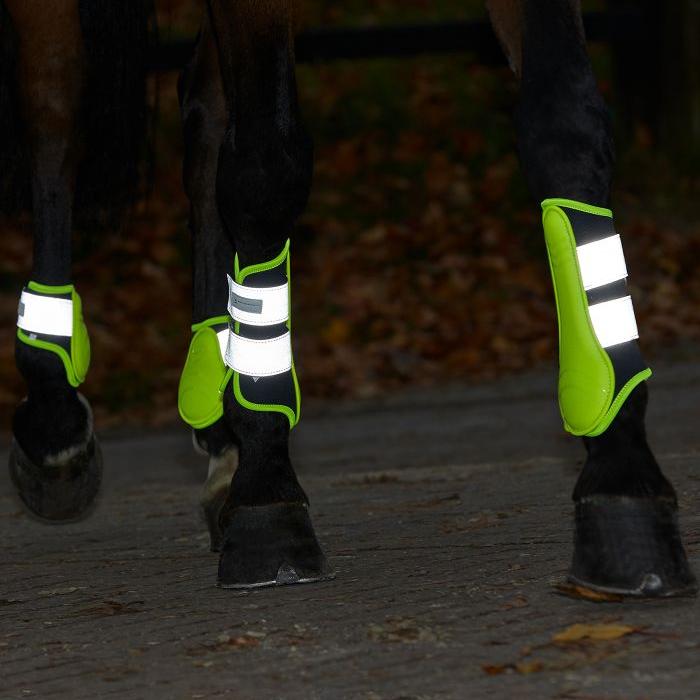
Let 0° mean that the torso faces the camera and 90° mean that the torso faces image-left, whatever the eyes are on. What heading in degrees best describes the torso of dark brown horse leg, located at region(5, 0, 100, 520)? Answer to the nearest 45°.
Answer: approximately 315°

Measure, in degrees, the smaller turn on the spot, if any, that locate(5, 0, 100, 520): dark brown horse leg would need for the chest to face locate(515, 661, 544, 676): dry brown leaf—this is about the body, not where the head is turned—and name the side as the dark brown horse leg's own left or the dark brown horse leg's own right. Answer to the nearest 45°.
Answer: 0° — it already faces it
